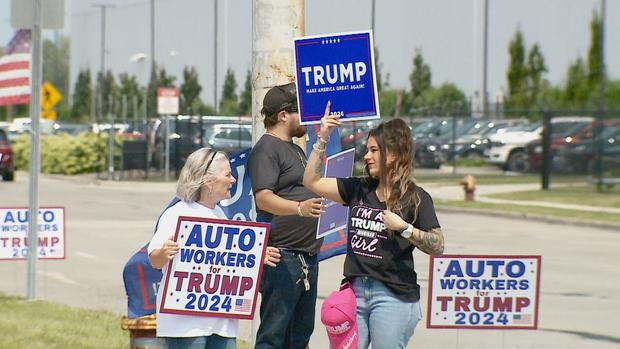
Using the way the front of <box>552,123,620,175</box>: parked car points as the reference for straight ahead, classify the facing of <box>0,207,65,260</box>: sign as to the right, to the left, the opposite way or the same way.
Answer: to the left

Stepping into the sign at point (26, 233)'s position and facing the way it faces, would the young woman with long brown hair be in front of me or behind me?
in front

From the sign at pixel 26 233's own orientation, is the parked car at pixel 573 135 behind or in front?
behind

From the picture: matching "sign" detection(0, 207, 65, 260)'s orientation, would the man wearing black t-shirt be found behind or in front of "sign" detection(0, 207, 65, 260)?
in front

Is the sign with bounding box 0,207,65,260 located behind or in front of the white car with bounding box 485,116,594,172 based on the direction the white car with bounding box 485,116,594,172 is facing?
in front

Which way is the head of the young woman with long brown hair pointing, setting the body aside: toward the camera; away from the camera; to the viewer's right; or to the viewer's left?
to the viewer's left

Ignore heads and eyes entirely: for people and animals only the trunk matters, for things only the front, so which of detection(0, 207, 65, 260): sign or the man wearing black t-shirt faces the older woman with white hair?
the sign

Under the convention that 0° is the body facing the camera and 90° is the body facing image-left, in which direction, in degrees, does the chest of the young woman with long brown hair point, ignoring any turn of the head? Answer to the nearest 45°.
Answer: approximately 45°

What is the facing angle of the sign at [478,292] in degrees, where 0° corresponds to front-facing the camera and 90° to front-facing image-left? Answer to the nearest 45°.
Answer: approximately 0°

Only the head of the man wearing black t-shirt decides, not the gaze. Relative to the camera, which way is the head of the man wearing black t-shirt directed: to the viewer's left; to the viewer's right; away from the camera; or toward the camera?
to the viewer's right

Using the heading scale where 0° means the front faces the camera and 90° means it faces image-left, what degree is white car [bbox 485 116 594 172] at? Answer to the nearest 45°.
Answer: approximately 45°

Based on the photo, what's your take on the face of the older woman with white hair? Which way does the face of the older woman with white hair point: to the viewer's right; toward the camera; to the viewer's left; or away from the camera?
to the viewer's right
